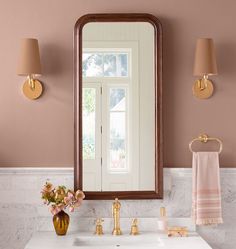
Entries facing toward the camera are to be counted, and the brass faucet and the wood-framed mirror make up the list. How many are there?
2

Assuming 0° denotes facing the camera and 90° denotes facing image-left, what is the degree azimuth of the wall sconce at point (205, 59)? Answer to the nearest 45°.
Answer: approximately 0°

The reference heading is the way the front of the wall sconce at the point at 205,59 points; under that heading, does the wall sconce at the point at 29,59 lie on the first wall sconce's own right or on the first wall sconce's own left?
on the first wall sconce's own right

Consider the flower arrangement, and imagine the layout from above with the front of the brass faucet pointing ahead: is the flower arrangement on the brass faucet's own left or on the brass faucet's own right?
on the brass faucet's own right
